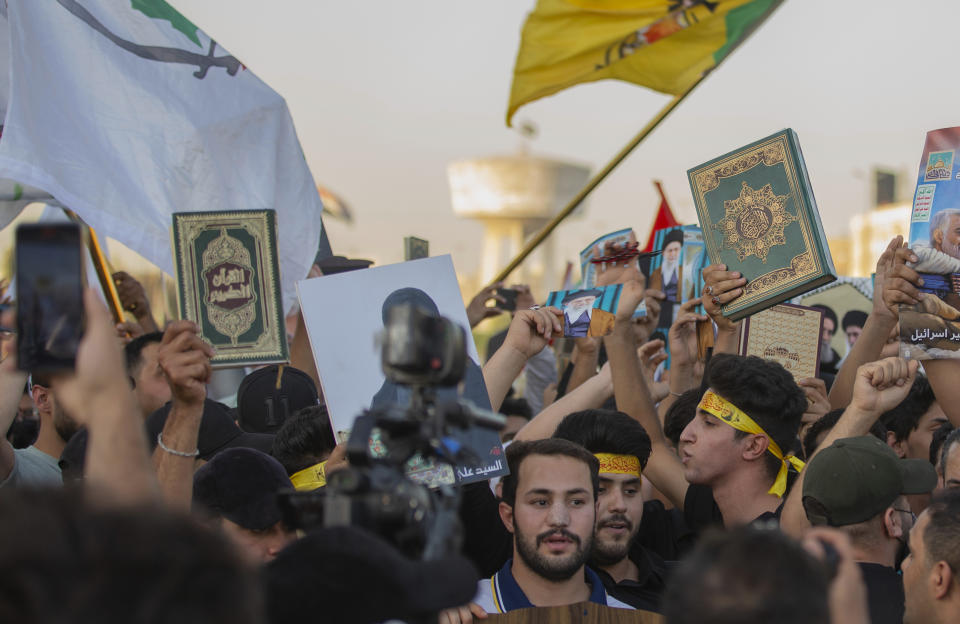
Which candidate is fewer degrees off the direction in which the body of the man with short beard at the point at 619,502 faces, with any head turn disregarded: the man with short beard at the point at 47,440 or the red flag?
the man with short beard

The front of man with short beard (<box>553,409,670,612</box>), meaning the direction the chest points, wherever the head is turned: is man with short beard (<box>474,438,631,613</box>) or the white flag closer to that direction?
the man with short beard

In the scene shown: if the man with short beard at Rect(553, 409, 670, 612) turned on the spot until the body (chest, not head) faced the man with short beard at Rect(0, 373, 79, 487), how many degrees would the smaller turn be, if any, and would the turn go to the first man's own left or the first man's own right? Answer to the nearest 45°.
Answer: approximately 90° to the first man's own right

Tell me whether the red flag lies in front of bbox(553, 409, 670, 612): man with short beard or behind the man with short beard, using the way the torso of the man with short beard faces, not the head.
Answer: behind

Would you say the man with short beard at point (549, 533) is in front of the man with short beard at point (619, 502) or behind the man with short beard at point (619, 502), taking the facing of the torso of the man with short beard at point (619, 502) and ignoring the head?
in front

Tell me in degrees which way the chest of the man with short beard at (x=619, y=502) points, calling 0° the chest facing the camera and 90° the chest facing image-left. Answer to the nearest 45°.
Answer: approximately 0°

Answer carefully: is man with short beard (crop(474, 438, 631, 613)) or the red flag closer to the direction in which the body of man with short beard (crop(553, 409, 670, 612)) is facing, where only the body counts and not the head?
the man with short beard

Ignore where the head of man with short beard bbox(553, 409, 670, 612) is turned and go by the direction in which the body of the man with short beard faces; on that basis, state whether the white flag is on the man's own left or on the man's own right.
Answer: on the man's own right
